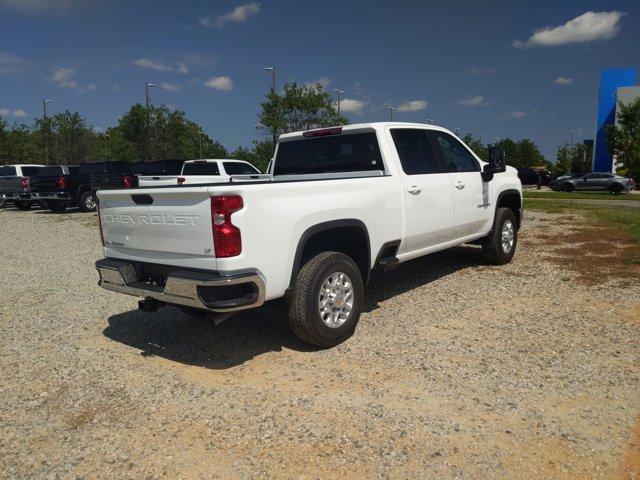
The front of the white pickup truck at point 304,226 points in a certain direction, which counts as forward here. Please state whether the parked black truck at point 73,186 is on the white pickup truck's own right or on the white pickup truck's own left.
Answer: on the white pickup truck's own left

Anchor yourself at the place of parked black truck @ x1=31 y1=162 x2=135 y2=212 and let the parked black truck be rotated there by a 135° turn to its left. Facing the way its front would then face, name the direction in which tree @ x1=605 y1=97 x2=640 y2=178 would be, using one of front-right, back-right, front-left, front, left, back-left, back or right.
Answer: back

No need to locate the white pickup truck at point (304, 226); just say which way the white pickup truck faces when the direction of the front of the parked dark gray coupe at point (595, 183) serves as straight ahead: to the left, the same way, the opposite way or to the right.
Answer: to the right

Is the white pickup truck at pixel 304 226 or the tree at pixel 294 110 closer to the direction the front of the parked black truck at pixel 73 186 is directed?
the tree

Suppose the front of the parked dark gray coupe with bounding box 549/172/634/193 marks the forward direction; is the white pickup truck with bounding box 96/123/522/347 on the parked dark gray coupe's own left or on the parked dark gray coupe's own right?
on the parked dark gray coupe's own left

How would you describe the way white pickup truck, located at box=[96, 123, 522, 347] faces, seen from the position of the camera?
facing away from the viewer and to the right of the viewer

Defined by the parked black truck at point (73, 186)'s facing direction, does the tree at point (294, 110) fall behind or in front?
in front

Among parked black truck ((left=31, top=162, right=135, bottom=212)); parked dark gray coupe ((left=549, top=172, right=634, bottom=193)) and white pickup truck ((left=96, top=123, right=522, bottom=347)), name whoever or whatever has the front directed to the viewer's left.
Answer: the parked dark gray coupe

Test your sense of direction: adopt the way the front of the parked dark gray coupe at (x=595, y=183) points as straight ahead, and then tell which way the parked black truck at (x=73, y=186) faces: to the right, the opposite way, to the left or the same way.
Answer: to the right

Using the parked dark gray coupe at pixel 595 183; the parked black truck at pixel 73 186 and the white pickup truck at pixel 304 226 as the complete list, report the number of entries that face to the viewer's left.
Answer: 1

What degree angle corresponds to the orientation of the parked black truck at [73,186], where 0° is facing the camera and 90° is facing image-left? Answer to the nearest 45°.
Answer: approximately 225°

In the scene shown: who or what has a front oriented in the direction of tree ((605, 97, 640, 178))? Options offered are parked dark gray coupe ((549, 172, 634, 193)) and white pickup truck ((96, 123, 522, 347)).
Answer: the white pickup truck

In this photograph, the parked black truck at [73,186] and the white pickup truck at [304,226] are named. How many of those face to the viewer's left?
0

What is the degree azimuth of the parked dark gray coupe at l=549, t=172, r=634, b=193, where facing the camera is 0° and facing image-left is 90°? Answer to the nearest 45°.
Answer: approximately 90°

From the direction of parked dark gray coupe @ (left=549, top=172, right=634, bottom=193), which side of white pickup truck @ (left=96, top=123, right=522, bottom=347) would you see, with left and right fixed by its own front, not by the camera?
front
